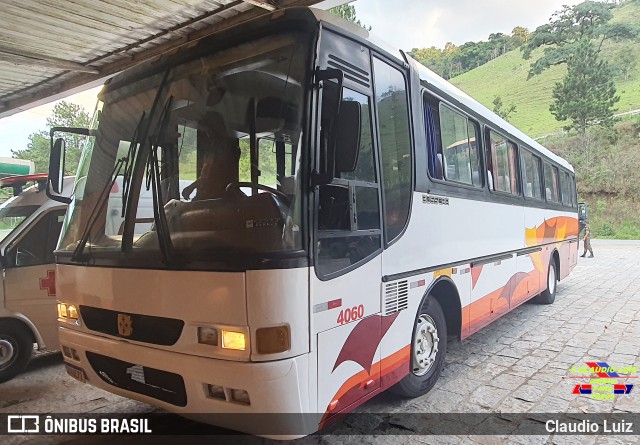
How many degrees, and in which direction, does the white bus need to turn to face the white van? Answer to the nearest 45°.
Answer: approximately 90° to its right

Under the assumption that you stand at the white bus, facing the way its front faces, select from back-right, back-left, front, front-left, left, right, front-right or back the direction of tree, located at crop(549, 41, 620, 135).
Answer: back

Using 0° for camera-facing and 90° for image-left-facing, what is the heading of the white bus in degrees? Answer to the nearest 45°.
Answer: approximately 45°

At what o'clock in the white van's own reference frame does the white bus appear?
The white bus is roughly at 10 o'clock from the white van.
